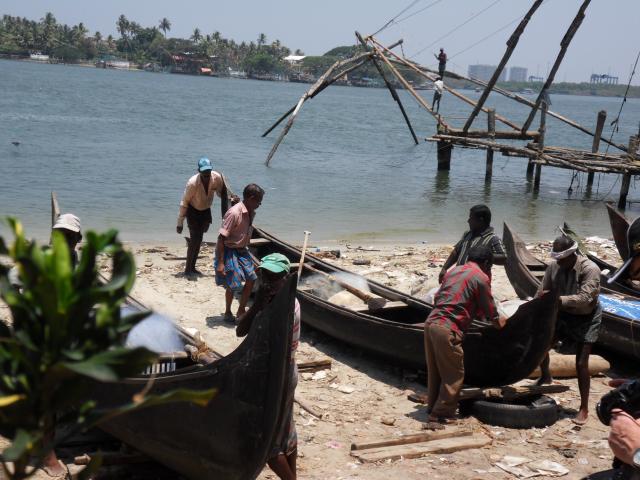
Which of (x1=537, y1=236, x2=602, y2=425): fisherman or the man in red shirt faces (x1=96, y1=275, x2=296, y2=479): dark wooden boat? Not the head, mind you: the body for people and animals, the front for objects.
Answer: the fisherman

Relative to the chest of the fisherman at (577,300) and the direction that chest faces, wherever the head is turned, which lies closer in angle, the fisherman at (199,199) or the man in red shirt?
the man in red shirt

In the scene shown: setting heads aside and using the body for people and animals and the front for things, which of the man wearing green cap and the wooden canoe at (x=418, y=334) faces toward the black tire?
the wooden canoe

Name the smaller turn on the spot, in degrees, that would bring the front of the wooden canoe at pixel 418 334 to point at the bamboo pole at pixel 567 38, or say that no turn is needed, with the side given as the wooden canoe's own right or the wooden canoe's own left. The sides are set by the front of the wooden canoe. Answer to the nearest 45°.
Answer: approximately 135° to the wooden canoe's own left

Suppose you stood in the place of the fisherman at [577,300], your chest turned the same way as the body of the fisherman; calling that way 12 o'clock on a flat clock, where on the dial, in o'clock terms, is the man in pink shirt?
The man in pink shirt is roughly at 2 o'clock from the fisherman.

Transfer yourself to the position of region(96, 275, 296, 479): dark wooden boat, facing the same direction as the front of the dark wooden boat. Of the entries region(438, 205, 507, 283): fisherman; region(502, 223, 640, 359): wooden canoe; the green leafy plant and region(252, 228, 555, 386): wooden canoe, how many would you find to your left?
3

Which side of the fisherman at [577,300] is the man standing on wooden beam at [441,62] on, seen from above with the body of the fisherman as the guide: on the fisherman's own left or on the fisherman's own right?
on the fisherman's own right

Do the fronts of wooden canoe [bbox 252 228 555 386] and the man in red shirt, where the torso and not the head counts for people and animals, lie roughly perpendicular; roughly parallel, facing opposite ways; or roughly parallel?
roughly perpendicular
